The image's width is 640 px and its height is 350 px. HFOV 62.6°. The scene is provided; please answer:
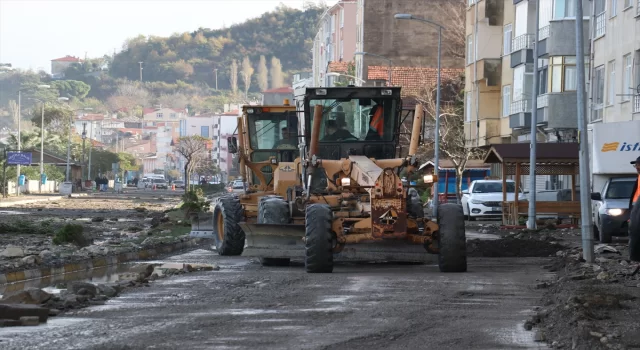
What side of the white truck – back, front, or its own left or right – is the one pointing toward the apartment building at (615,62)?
back

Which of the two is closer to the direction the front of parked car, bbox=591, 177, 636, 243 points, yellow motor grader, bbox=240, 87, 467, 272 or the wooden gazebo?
the yellow motor grader

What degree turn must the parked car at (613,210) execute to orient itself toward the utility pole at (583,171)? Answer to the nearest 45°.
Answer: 0° — it already faces it

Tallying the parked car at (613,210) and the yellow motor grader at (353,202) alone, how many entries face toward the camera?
2

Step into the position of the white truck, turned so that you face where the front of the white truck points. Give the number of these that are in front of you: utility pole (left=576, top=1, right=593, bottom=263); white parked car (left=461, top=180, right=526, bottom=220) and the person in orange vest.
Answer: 2

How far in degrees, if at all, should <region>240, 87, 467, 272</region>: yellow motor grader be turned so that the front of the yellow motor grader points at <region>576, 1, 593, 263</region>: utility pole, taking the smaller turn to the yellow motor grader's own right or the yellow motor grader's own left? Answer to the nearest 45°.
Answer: approximately 90° to the yellow motor grader's own left

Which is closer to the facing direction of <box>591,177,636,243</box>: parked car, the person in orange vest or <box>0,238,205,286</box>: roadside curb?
the person in orange vest

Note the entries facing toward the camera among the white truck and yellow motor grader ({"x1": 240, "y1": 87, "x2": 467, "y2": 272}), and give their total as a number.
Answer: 2
